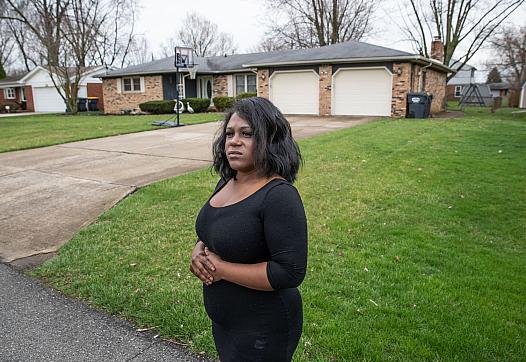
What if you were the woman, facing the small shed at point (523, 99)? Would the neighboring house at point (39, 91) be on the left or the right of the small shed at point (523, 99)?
left

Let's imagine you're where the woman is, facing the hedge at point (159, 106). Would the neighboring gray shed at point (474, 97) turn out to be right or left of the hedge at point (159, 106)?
right

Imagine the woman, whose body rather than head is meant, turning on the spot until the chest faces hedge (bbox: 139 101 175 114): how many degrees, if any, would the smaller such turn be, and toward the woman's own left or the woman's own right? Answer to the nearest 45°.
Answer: approximately 135° to the woman's own right

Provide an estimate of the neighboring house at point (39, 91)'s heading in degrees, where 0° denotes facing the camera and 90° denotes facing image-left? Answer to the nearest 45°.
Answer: approximately 0°

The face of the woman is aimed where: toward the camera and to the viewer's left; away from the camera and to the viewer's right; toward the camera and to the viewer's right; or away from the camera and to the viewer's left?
toward the camera and to the viewer's left

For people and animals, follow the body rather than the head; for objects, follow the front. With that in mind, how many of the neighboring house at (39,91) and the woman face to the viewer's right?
0

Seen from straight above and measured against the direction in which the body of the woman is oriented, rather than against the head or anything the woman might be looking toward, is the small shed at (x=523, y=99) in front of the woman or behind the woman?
behind

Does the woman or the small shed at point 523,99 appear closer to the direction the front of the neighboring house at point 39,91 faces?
the woman

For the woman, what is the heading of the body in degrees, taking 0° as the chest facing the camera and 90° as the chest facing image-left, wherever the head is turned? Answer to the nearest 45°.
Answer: approximately 45°
